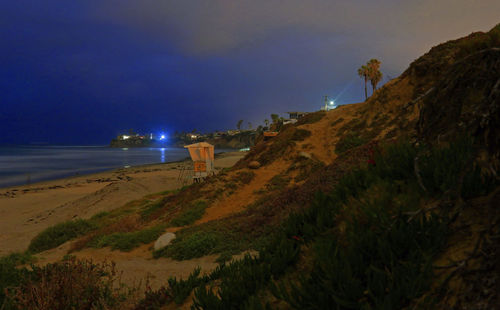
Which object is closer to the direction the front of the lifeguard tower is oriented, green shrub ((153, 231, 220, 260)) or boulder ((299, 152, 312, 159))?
the green shrub

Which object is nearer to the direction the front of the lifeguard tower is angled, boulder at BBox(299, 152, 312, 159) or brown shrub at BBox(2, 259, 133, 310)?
the brown shrub

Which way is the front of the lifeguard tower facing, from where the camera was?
facing to the left of the viewer

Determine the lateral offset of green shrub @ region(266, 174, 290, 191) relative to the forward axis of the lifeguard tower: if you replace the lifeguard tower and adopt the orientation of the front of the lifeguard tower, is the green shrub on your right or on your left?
on your left

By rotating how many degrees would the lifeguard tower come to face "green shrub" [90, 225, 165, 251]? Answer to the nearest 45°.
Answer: approximately 90° to its left

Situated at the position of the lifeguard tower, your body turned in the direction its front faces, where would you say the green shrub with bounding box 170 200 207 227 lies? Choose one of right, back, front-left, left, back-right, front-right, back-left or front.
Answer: left
